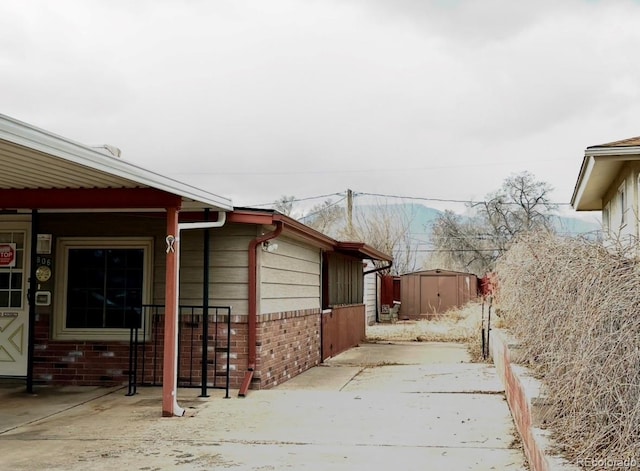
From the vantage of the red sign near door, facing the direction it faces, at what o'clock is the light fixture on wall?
The light fixture on wall is roughly at 10 o'clock from the red sign near door.

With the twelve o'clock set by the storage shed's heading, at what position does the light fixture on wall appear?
The light fixture on wall is roughly at 12 o'clock from the storage shed.

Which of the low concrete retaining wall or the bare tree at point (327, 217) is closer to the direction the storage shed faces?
the low concrete retaining wall

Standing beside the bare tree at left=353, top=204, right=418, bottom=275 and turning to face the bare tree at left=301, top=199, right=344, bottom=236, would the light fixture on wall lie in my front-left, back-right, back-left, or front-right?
back-left

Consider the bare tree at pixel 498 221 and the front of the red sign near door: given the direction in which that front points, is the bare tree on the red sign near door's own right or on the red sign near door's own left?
on the red sign near door's own left

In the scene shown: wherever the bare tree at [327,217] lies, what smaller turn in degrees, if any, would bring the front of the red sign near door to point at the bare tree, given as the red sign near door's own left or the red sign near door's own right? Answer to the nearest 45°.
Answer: approximately 135° to the red sign near door's own left

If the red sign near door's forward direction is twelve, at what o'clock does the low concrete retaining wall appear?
The low concrete retaining wall is roughly at 11 o'clock from the red sign near door.

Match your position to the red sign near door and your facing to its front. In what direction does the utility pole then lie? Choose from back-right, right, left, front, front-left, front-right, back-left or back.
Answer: back-left

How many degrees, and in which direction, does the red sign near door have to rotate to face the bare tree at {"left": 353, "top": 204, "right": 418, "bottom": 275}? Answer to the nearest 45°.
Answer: approximately 135° to its left
